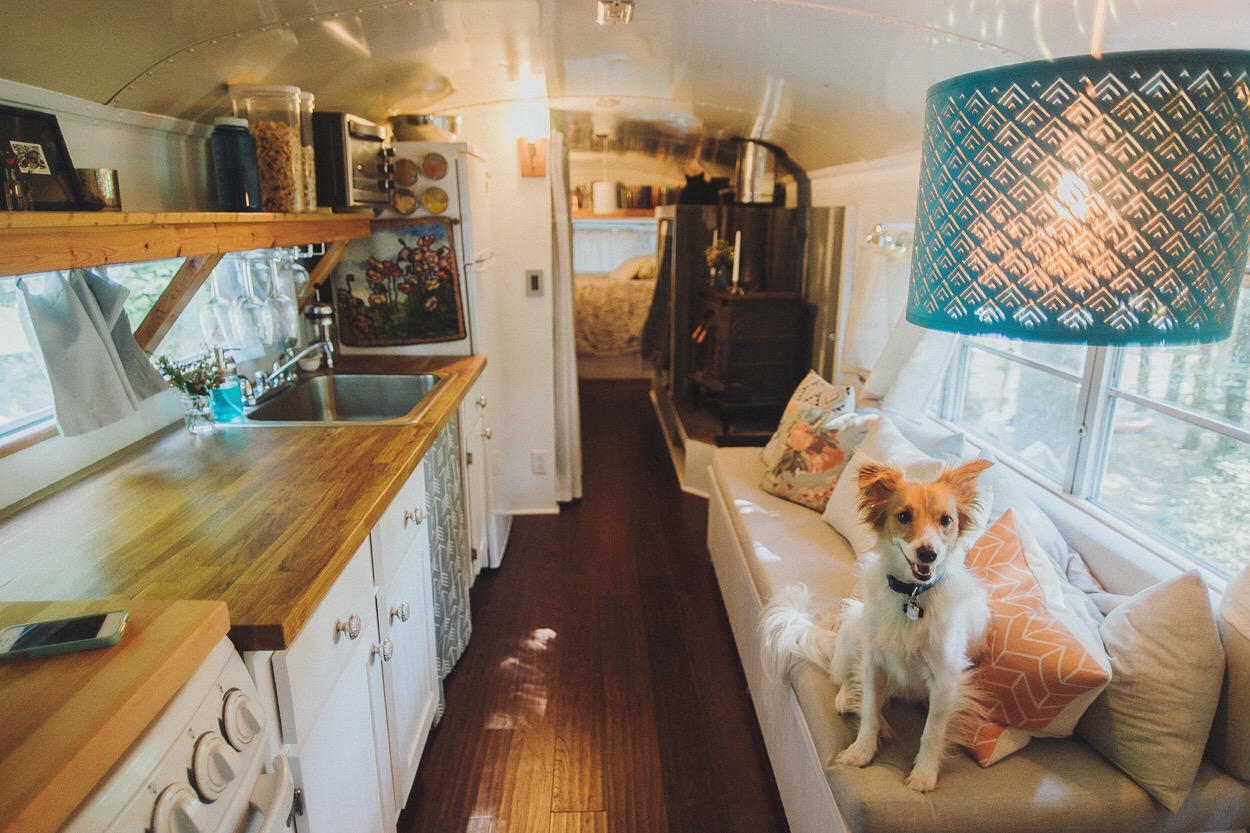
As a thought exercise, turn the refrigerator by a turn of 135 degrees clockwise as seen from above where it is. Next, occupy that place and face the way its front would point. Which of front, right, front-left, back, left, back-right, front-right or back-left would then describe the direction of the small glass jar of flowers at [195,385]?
front

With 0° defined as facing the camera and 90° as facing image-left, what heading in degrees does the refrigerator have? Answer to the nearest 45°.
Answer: approximately 270°

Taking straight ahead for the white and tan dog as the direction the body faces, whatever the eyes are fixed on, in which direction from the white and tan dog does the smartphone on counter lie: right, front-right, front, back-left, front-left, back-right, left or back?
front-right

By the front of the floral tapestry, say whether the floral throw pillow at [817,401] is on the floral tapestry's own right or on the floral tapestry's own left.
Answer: on the floral tapestry's own left

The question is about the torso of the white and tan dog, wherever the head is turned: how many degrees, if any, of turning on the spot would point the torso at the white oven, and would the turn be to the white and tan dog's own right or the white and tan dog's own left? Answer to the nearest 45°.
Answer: approximately 45° to the white and tan dog's own right

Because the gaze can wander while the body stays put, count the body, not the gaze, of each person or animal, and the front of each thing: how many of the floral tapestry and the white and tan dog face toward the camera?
2

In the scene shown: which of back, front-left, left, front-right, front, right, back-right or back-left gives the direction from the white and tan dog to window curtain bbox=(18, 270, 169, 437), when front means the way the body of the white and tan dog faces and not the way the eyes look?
right

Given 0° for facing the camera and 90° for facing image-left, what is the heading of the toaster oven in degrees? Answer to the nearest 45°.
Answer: approximately 315°

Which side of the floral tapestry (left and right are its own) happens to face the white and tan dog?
front

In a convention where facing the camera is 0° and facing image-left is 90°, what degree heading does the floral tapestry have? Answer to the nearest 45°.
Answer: approximately 0°

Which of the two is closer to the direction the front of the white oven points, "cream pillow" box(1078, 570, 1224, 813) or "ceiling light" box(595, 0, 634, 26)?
the cream pillow

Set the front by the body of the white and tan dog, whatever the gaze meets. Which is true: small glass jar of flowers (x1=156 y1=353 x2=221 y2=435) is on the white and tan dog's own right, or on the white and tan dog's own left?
on the white and tan dog's own right

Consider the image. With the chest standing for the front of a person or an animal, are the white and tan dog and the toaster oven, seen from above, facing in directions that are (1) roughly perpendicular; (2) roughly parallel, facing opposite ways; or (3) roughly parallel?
roughly perpendicular

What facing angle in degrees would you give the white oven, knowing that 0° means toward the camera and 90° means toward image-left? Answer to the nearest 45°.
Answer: approximately 315°
